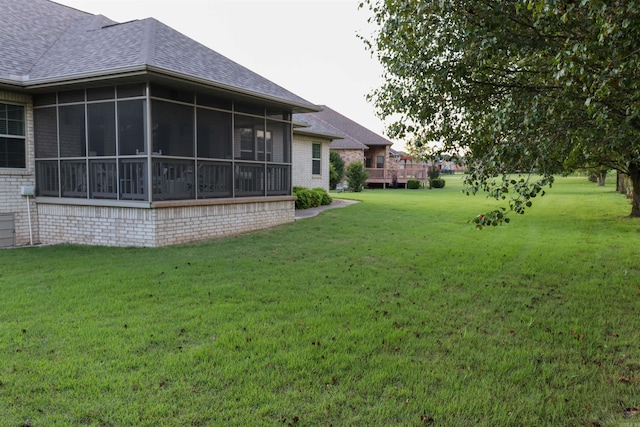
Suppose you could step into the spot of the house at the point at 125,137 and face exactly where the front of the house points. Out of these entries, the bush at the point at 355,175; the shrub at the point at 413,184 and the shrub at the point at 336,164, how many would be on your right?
3

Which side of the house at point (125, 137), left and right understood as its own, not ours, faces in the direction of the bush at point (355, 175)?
right

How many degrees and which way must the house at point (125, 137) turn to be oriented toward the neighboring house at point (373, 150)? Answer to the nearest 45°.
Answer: approximately 90° to its right

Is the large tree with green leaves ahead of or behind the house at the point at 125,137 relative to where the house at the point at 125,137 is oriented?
behind

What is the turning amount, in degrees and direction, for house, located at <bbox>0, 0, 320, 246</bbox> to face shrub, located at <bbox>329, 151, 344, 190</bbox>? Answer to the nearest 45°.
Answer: approximately 90° to its right

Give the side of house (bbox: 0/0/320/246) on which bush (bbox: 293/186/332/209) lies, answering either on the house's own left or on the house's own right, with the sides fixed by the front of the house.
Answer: on the house's own right

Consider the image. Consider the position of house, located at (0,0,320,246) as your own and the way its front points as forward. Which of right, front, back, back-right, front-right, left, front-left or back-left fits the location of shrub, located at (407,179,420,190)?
right

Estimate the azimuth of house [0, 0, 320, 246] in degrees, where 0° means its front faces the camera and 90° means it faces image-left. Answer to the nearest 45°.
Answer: approximately 135°

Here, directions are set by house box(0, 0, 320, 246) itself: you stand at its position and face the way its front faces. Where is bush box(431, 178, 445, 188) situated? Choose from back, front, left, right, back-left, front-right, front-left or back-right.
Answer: right

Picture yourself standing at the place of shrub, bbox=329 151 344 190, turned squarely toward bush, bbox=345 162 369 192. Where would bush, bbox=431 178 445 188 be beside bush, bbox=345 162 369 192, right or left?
left

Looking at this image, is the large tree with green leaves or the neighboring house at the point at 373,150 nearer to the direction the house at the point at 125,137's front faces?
the neighboring house
